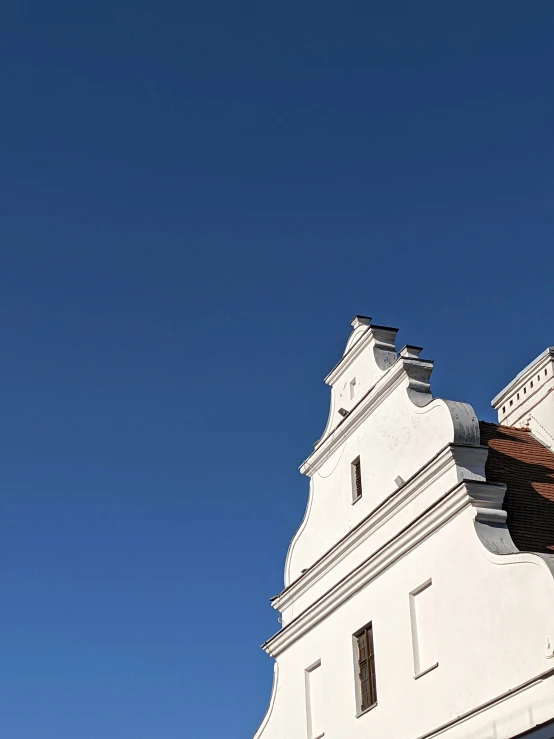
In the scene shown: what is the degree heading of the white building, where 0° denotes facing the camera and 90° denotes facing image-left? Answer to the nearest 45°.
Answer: approximately 45°
